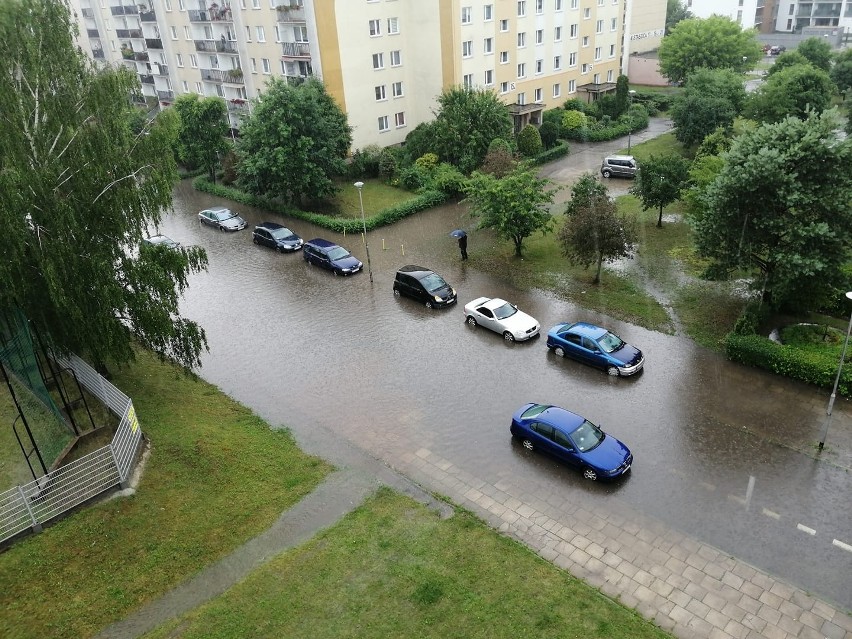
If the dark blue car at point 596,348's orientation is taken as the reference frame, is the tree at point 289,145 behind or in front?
behind

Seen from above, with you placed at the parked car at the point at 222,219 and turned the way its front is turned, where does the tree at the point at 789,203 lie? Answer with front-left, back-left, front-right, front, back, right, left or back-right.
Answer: front

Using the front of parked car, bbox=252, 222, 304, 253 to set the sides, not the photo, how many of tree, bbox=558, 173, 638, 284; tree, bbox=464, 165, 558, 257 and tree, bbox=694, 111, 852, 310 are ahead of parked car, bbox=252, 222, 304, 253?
3

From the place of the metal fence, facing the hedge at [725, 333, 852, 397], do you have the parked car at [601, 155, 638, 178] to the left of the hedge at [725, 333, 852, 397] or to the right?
left

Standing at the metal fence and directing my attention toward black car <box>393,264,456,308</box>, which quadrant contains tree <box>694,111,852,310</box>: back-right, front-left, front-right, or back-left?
front-right

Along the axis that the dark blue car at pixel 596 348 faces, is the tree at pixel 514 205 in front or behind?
behind

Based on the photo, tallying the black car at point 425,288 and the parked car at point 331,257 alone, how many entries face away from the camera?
0

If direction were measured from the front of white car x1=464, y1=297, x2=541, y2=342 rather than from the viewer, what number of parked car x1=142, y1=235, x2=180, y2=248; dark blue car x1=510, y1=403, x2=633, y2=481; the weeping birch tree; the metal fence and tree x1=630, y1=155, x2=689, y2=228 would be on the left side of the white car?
1

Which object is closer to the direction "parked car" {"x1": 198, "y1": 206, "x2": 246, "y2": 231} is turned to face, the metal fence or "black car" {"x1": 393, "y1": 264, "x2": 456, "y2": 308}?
the black car

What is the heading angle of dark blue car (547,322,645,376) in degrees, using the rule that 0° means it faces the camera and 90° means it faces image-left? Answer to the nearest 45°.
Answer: approximately 315°

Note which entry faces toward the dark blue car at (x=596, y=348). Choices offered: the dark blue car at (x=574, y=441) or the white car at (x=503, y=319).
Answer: the white car

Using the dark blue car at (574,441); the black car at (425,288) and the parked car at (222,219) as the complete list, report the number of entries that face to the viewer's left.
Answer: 0

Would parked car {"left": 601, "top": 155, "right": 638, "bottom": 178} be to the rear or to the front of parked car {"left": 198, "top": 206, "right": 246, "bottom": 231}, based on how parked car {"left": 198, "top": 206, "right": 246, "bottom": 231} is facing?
to the front

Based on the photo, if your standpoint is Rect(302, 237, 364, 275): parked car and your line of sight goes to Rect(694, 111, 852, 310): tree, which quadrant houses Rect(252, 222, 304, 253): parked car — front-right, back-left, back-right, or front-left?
back-left

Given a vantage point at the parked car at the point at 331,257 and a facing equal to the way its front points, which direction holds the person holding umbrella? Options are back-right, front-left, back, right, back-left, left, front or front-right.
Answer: front-left

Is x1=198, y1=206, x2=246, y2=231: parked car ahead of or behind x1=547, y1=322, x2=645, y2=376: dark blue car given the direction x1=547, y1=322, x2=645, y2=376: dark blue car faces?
behind

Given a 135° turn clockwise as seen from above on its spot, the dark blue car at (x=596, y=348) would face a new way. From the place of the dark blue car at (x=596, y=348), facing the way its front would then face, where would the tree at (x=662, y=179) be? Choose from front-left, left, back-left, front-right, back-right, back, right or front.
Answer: right

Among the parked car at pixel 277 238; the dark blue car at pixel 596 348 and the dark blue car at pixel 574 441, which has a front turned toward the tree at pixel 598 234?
the parked car

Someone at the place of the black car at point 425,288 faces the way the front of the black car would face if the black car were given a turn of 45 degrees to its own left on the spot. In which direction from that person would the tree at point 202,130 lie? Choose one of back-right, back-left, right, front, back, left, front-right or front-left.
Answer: back-left

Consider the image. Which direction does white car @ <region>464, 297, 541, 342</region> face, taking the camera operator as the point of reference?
facing the viewer and to the right of the viewer

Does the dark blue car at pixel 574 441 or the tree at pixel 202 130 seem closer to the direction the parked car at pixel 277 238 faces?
the dark blue car

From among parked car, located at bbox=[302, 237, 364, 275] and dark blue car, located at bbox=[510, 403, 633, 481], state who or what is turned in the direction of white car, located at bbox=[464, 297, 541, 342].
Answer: the parked car
